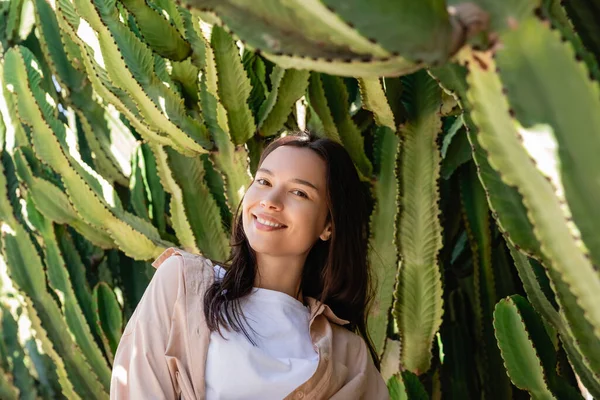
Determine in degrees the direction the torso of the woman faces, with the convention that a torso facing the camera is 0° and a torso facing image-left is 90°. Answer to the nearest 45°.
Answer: approximately 0°
